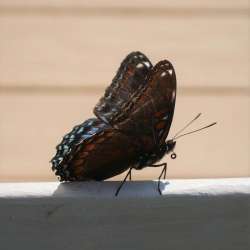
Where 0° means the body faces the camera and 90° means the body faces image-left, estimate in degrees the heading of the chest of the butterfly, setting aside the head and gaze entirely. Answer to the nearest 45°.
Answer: approximately 270°
